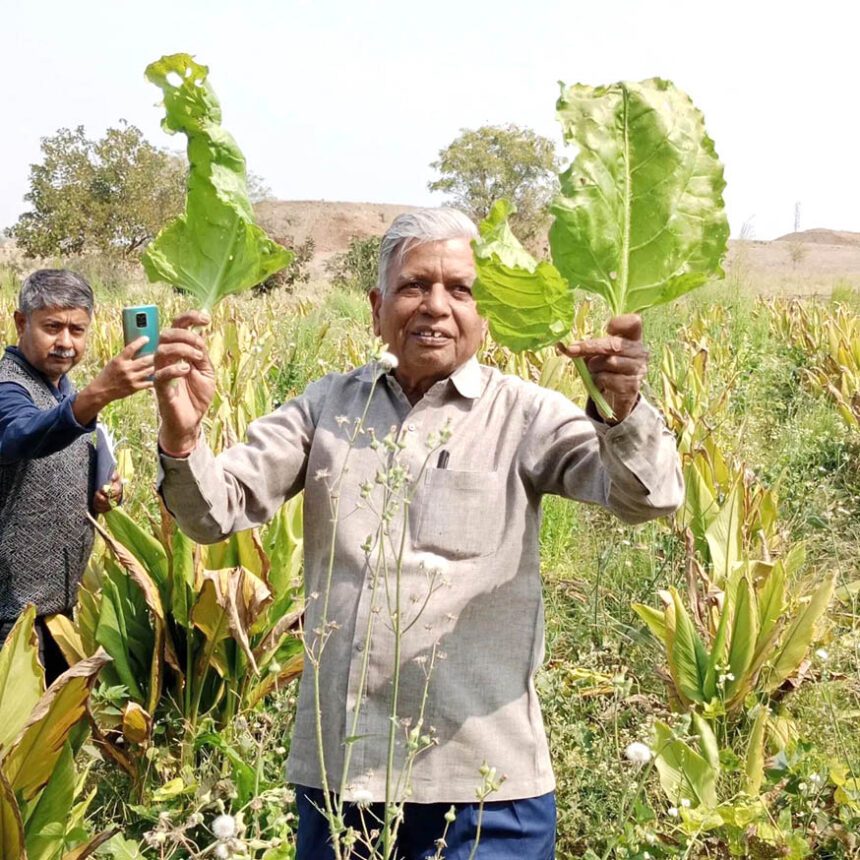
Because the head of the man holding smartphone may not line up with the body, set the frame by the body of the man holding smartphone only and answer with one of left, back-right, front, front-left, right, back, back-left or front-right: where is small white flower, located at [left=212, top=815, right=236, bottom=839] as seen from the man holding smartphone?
front-right

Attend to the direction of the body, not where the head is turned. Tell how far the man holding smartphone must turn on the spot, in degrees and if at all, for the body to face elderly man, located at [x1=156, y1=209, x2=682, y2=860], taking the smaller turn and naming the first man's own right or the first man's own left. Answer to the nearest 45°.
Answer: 0° — they already face them

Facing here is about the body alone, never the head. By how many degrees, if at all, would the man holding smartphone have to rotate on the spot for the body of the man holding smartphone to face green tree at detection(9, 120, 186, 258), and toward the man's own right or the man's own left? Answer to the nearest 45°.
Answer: approximately 135° to the man's own left

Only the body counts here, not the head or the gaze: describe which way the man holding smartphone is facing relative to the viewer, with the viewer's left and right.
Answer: facing the viewer and to the right of the viewer

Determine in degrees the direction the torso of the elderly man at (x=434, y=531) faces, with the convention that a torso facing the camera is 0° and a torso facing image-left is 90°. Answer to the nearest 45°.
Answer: approximately 0°

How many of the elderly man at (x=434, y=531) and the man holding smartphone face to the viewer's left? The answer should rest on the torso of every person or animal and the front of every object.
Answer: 0

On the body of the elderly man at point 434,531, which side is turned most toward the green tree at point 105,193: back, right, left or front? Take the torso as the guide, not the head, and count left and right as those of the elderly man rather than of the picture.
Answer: back

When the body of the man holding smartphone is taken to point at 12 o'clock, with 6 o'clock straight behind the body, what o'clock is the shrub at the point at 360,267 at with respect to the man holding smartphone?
The shrub is roughly at 8 o'clock from the man holding smartphone.

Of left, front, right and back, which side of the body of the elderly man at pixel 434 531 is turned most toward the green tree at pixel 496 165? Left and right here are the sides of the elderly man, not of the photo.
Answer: back

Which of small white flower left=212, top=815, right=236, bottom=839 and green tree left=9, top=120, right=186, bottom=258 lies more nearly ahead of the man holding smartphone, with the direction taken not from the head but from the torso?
the small white flower

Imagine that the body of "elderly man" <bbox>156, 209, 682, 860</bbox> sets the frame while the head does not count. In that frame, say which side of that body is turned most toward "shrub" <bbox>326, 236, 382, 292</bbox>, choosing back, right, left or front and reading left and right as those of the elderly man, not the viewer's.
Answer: back
